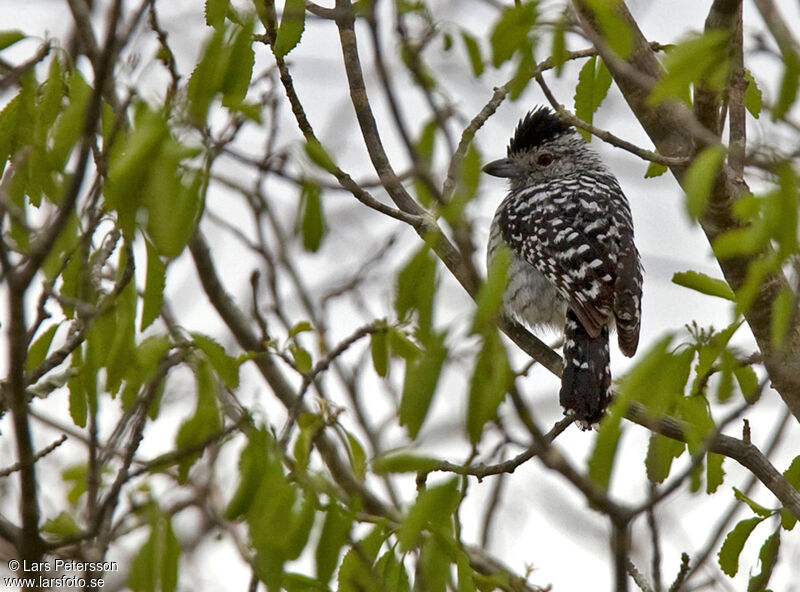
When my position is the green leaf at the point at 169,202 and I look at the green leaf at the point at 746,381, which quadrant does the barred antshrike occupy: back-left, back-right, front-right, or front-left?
front-left

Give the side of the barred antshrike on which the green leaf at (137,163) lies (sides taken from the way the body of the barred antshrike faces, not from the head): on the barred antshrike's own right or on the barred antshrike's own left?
on the barred antshrike's own left

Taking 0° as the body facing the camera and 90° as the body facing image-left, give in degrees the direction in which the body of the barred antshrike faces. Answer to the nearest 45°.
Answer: approximately 135°

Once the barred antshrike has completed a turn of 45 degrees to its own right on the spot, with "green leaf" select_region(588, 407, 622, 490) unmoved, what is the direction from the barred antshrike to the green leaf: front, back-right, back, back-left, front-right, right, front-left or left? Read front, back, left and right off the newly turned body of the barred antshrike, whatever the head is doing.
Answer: back
